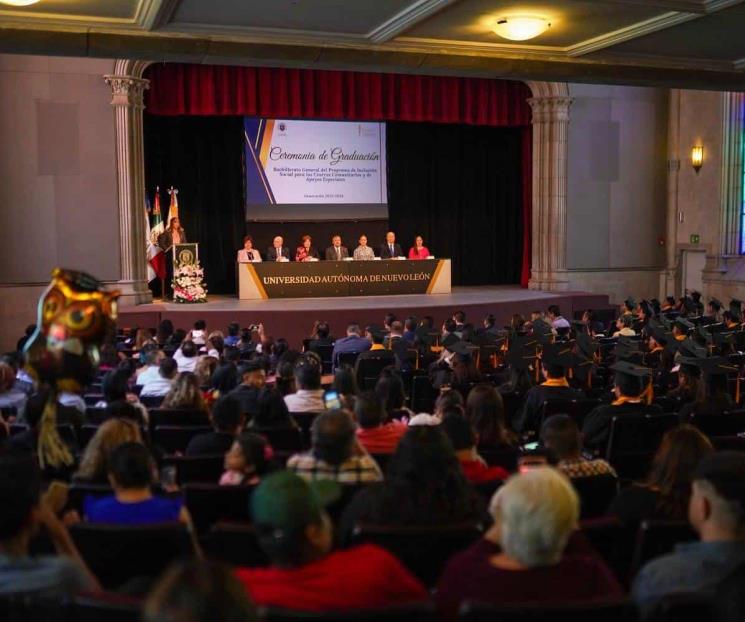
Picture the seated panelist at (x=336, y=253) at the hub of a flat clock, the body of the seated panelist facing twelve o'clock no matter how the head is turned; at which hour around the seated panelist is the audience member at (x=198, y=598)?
The audience member is roughly at 12 o'clock from the seated panelist.

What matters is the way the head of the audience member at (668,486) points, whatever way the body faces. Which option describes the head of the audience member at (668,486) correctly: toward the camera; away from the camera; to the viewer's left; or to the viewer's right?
away from the camera

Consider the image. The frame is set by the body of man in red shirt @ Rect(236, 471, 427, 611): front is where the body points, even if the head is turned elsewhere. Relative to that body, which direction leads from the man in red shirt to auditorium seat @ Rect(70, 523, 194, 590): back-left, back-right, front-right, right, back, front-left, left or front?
left

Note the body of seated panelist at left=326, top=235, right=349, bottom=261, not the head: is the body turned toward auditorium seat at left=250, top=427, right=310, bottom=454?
yes

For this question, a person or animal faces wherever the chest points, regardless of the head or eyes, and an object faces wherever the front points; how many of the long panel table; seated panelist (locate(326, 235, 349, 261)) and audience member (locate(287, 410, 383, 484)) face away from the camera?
1

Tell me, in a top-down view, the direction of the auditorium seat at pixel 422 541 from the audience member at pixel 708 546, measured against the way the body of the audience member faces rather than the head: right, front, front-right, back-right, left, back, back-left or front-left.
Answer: front-left

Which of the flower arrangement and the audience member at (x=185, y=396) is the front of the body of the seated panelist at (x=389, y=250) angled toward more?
the audience member

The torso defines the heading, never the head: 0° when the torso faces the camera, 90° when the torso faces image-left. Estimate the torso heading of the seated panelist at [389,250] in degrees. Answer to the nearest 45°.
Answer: approximately 0°

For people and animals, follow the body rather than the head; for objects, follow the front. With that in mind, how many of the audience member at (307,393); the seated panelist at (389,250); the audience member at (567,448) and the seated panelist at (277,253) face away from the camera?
2

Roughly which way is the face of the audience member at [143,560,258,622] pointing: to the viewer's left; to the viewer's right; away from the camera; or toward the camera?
away from the camera

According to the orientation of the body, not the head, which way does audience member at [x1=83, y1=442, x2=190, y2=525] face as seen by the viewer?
away from the camera

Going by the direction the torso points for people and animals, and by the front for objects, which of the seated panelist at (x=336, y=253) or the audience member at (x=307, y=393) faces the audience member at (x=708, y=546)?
the seated panelist

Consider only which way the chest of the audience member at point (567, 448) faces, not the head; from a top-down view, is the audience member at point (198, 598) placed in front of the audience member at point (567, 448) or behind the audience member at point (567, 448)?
behind

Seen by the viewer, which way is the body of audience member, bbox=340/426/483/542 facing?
away from the camera

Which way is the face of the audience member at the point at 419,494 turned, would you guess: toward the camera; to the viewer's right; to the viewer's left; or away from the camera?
away from the camera

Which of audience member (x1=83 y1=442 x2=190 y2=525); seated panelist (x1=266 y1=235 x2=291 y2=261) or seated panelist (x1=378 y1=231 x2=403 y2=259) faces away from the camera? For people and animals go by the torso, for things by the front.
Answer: the audience member

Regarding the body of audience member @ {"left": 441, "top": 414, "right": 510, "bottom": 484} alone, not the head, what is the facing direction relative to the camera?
away from the camera

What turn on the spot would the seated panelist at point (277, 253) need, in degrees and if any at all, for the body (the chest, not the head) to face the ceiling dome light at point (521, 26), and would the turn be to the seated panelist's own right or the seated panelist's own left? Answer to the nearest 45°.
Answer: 0° — they already face it
